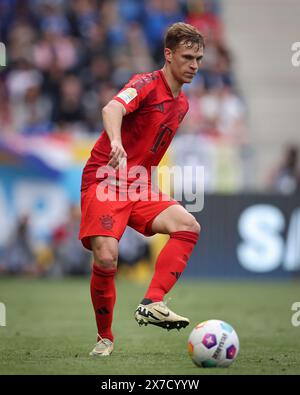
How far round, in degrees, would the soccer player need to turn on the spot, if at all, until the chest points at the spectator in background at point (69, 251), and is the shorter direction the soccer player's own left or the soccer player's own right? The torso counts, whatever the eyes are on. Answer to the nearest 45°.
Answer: approximately 135° to the soccer player's own left

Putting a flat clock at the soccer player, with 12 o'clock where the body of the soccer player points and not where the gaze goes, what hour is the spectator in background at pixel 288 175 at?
The spectator in background is roughly at 8 o'clock from the soccer player.

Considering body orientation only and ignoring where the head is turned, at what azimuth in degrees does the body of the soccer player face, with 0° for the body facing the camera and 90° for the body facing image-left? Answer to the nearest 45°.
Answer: approximately 315°
